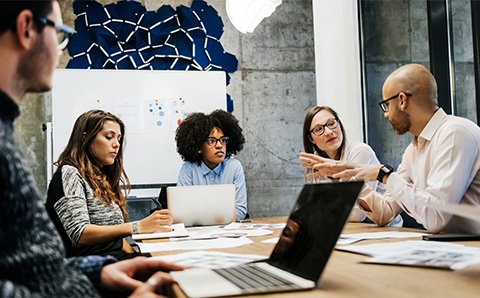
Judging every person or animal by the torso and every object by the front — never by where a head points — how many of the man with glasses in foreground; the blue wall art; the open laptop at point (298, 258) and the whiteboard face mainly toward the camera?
2

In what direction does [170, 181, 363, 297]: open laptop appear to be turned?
to the viewer's left

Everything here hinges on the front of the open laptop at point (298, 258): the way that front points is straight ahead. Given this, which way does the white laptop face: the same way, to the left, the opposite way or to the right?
to the right

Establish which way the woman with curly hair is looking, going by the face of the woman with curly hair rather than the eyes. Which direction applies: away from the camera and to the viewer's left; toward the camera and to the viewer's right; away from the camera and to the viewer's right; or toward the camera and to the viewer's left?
toward the camera and to the viewer's right

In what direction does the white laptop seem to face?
away from the camera

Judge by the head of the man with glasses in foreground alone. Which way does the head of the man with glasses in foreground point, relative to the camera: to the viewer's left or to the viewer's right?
to the viewer's right

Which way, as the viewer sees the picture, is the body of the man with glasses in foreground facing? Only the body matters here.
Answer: to the viewer's right

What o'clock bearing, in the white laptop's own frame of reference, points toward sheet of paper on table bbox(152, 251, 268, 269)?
The sheet of paper on table is roughly at 6 o'clock from the white laptop.

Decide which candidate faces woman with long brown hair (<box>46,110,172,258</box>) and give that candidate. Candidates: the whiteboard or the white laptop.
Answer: the whiteboard

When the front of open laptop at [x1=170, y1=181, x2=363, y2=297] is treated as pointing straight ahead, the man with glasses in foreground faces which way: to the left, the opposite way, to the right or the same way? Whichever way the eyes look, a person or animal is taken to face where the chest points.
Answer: the opposite way

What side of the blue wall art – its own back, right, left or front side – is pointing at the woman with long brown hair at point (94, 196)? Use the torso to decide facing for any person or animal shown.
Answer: front

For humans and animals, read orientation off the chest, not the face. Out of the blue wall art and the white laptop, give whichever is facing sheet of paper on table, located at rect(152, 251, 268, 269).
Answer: the blue wall art

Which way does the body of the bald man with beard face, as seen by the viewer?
to the viewer's left
